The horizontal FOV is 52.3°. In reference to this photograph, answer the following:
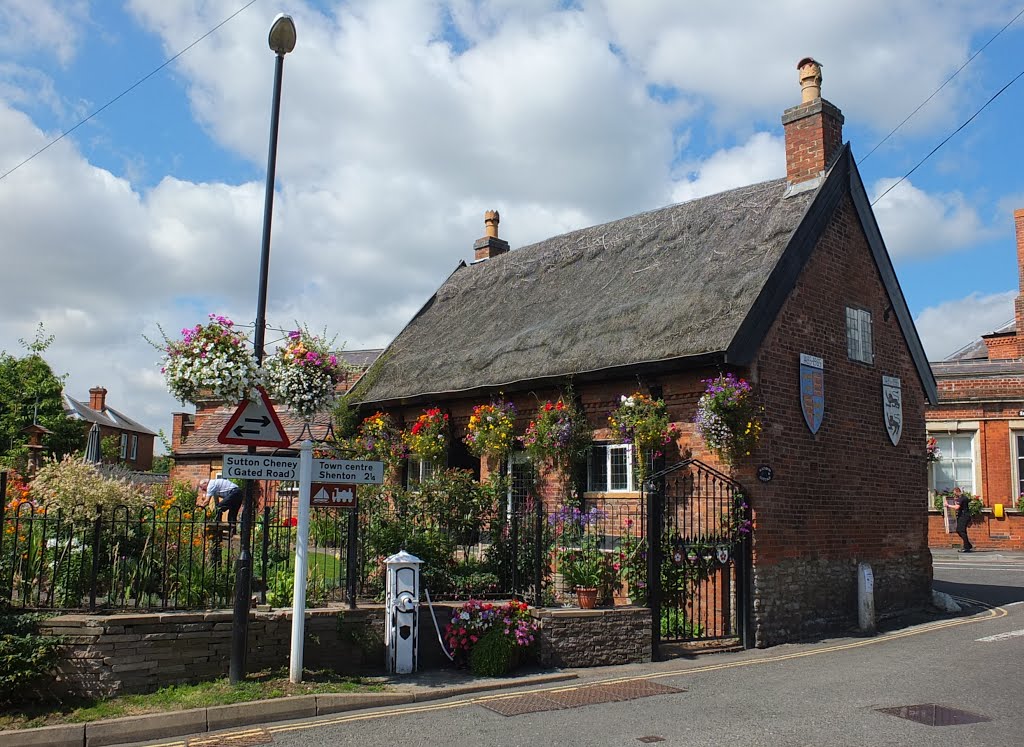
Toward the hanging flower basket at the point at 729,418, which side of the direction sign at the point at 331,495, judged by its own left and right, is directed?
left

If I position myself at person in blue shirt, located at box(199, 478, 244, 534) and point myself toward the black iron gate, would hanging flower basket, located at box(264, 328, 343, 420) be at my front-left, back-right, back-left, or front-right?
front-right

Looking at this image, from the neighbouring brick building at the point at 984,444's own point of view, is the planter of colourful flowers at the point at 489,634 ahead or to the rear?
ahead

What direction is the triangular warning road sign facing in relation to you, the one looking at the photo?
facing the viewer

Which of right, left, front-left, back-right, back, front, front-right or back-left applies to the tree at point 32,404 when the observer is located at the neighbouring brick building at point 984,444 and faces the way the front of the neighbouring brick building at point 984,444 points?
right

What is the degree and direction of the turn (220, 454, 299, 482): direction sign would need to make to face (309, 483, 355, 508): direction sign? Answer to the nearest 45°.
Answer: approximately 135° to its left

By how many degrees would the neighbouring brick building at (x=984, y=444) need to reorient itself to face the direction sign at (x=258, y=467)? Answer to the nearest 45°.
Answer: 0° — it already faces it

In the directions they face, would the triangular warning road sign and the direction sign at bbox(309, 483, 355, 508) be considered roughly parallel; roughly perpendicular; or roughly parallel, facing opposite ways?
roughly parallel

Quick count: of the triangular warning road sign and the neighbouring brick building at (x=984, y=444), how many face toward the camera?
2

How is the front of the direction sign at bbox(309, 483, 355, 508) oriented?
toward the camera

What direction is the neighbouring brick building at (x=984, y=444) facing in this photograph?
toward the camera

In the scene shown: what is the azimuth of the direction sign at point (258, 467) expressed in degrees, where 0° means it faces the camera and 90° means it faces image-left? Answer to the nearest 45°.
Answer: approximately 0°

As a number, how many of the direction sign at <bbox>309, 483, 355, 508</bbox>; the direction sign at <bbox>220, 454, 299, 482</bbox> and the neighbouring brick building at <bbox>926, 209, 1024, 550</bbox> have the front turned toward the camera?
3

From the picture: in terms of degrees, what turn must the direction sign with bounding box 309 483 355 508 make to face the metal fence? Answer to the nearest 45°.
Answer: approximately 180°

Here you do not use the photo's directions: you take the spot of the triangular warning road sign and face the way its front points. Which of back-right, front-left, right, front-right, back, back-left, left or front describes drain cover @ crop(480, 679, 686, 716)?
left
